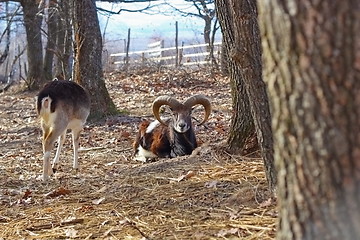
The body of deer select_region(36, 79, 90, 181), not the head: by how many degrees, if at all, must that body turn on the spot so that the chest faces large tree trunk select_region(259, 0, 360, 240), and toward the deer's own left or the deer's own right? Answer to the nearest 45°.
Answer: approximately 135° to the deer's own right

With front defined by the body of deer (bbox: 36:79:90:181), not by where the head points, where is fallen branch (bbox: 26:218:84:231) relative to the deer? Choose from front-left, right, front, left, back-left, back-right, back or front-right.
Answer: back-right

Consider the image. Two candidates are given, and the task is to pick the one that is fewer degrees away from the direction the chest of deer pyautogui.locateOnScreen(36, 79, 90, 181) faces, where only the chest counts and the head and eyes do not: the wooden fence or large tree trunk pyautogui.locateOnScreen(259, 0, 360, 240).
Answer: the wooden fence

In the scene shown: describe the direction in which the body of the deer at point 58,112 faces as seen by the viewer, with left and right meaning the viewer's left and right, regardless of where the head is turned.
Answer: facing away from the viewer and to the right of the viewer

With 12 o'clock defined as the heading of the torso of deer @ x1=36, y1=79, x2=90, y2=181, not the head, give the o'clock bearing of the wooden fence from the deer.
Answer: The wooden fence is roughly at 11 o'clock from the deer.

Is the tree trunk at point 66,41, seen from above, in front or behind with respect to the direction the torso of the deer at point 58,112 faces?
in front

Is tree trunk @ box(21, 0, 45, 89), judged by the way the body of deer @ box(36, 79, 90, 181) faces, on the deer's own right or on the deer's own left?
on the deer's own left

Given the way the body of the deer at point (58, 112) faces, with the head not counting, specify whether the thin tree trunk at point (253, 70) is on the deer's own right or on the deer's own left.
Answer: on the deer's own right

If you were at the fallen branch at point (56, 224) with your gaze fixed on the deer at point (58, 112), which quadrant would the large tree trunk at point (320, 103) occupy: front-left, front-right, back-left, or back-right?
back-right

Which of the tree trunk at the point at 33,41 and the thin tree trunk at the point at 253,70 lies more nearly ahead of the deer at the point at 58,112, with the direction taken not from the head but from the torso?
the tree trunk
